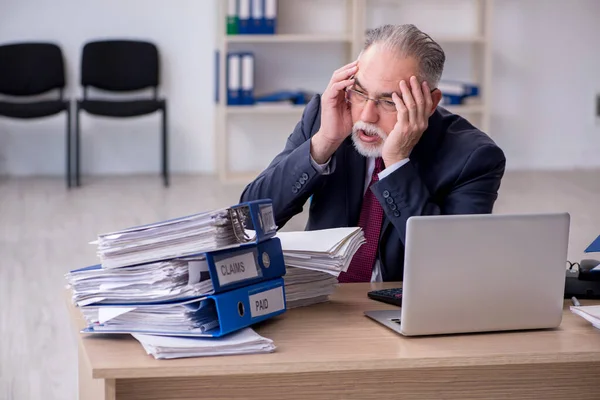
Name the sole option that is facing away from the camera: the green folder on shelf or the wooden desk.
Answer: the wooden desk

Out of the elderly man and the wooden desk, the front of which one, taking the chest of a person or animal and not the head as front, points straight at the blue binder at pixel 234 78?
the wooden desk

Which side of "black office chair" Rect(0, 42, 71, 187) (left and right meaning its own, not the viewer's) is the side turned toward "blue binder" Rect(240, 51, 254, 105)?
left

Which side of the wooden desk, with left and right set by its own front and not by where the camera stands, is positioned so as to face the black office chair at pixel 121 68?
front

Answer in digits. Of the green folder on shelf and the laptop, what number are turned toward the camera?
1

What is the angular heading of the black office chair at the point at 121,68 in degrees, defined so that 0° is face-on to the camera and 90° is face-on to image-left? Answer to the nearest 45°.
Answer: approximately 0°

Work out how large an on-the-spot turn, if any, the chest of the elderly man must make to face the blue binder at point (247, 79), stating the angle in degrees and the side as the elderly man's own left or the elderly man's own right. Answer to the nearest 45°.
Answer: approximately 135° to the elderly man's own right

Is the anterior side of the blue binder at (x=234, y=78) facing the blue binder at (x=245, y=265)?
yes

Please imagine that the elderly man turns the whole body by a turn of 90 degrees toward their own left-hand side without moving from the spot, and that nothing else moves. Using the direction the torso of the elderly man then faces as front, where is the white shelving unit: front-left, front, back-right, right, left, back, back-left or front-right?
back-left

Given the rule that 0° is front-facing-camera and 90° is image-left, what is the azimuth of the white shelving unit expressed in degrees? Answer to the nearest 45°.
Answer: approximately 0°
